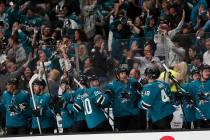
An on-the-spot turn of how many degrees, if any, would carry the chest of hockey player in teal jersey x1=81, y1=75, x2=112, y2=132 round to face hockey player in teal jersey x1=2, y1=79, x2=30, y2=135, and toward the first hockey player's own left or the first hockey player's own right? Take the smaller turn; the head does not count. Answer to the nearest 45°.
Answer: approximately 135° to the first hockey player's own left

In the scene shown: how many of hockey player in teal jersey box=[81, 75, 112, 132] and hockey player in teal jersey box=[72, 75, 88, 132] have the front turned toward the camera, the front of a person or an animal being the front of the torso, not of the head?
0

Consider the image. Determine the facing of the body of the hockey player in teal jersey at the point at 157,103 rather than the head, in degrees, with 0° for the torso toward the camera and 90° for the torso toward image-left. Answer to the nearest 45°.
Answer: approximately 135°

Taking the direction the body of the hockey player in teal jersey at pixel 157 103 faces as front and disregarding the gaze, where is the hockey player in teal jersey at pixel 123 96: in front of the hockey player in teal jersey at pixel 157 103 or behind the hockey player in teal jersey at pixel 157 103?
in front

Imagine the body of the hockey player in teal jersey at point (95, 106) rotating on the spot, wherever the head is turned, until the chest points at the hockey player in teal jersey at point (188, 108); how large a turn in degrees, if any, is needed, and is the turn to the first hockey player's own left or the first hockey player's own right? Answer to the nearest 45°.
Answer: approximately 45° to the first hockey player's own right
